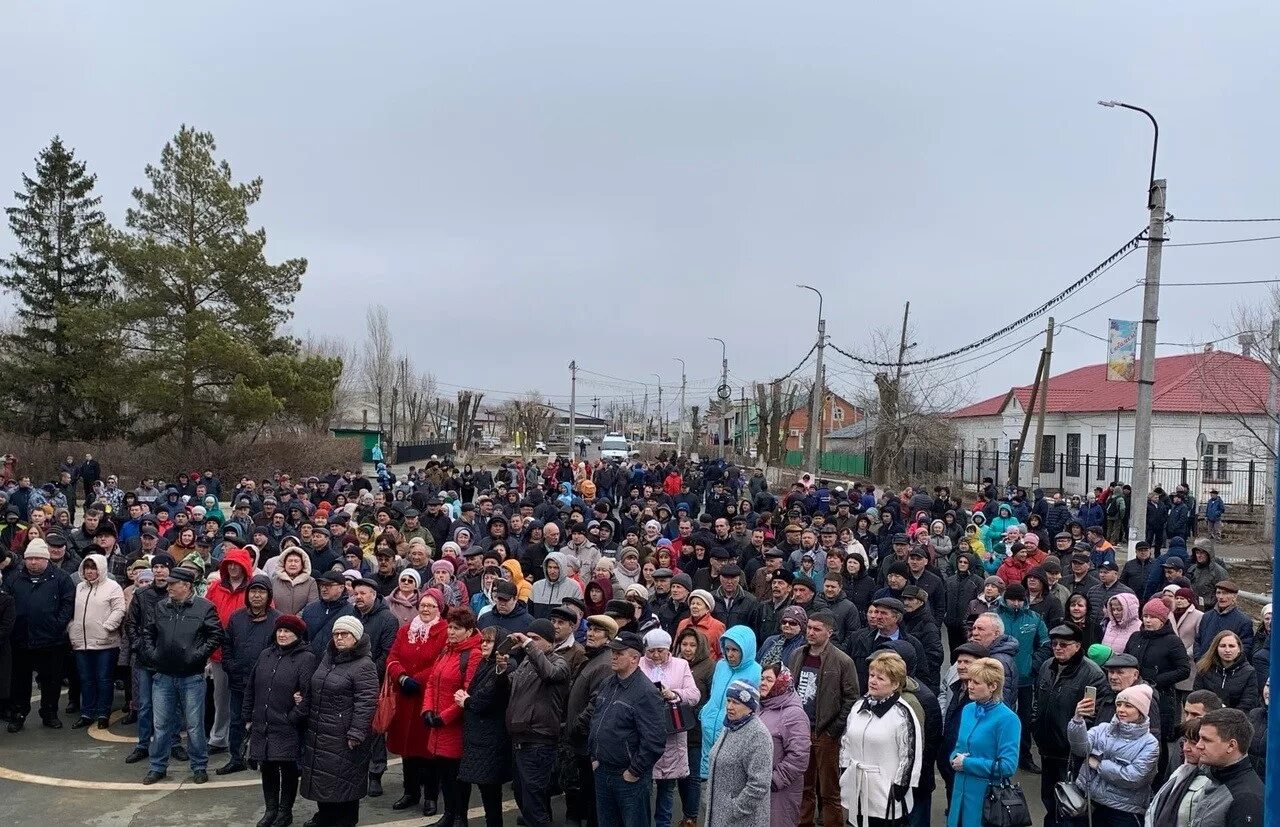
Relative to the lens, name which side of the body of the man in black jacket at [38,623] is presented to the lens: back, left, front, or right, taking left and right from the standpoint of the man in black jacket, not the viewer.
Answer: front

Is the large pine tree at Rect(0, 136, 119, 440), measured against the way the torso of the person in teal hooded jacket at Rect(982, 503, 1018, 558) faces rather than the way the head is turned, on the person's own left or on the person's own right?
on the person's own right

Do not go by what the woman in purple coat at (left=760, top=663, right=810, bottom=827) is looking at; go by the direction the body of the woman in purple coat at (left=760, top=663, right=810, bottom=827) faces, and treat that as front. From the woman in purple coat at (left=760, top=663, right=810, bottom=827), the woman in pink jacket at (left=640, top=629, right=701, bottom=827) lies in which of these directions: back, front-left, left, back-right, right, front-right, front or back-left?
right

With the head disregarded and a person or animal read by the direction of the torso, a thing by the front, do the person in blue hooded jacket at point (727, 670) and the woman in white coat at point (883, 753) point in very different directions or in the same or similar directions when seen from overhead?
same or similar directions

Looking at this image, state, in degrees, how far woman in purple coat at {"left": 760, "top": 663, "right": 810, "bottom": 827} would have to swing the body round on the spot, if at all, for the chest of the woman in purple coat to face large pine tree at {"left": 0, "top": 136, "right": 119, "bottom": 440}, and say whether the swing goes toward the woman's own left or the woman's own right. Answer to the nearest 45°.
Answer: approximately 90° to the woman's own right

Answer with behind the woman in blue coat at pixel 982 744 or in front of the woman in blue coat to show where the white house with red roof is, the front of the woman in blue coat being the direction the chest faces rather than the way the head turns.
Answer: behind

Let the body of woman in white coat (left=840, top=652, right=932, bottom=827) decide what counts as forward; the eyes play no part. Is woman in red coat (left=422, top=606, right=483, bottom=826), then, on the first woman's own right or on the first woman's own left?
on the first woman's own right

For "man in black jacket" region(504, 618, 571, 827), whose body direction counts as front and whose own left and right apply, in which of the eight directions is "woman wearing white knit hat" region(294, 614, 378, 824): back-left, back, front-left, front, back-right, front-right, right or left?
front-right

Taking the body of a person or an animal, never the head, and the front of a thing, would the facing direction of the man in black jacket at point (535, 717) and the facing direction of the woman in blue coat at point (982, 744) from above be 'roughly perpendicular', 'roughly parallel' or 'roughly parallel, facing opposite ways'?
roughly parallel

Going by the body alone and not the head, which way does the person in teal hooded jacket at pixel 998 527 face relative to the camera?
toward the camera

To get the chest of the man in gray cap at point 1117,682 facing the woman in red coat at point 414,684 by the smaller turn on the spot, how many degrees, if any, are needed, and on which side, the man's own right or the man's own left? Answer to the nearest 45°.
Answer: approximately 45° to the man's own right

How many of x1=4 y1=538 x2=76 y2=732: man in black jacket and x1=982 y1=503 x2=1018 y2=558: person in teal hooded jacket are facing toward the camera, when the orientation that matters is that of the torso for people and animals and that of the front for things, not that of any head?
2

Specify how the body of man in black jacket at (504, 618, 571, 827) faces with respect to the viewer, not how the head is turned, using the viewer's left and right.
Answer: facing the viewer and to the left of the viewer

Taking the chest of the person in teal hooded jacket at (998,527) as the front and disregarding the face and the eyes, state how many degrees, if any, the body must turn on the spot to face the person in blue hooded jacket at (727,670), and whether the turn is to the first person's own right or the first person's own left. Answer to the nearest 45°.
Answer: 0° — they already face them

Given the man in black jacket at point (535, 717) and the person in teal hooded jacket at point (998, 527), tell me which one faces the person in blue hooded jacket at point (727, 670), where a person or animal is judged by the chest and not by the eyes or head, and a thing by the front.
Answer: the person in teal hooded jacket at point (998, 527)

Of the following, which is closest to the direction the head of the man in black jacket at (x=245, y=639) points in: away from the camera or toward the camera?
toward the camera
